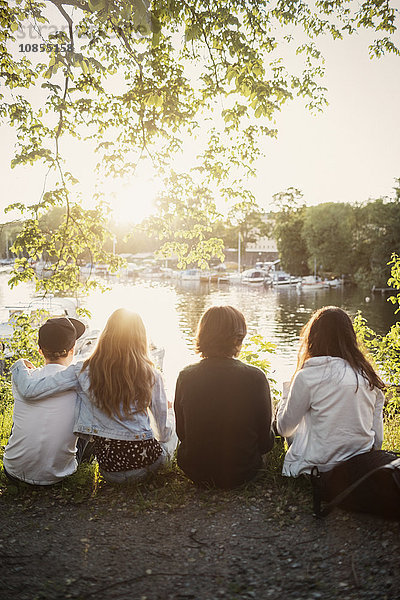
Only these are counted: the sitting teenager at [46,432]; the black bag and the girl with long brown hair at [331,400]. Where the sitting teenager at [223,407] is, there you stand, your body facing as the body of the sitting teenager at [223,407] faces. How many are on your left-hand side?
1

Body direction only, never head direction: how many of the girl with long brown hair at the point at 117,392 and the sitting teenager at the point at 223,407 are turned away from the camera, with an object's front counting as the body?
2

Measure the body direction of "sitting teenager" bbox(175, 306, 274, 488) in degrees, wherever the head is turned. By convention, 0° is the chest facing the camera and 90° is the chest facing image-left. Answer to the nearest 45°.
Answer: approximately 180°

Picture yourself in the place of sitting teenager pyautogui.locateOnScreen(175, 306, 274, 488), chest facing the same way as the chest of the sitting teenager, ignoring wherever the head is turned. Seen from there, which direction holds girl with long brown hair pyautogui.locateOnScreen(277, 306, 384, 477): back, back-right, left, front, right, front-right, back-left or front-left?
right

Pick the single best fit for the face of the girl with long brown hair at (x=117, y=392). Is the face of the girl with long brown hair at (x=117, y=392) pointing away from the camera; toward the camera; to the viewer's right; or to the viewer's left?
away from the camera

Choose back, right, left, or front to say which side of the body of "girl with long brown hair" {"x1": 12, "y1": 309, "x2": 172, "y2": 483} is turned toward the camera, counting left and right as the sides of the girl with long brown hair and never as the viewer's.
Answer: back

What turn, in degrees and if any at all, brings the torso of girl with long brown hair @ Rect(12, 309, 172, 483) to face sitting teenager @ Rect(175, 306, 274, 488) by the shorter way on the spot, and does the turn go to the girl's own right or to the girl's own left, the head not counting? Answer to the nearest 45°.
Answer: approximately 90° to the girl's own right

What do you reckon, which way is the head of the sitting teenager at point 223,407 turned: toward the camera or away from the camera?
away from the camera

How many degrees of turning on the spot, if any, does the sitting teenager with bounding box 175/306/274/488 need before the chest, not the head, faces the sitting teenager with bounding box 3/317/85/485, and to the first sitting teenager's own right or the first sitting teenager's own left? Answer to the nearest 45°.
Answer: approximately 90° to the first sitting teenager's own left

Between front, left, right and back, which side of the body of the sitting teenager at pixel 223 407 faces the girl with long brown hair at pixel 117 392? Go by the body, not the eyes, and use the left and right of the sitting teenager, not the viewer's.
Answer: left

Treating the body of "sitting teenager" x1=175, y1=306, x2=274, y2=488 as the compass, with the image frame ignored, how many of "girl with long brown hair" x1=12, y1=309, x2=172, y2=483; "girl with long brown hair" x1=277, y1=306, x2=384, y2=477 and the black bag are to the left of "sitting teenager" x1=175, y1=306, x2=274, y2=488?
1

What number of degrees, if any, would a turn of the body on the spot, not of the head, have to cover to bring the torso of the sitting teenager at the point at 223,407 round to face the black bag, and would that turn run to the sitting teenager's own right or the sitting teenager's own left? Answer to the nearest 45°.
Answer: approximately 135° to the sitting teenager's own right

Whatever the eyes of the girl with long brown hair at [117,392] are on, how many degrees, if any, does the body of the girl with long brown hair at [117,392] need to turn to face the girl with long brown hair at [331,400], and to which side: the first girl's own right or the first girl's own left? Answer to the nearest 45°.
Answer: approximately 90° to the first girl's own right

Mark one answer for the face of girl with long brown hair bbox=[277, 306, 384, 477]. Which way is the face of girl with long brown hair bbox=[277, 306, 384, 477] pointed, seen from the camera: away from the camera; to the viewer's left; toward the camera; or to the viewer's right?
away from the camera
